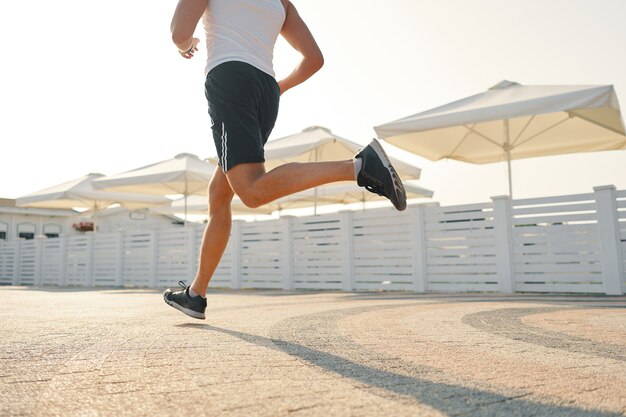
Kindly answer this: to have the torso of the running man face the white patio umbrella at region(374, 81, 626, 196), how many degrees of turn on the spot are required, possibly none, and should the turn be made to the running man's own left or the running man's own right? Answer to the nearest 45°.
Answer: approximately 90° to the running man's own right

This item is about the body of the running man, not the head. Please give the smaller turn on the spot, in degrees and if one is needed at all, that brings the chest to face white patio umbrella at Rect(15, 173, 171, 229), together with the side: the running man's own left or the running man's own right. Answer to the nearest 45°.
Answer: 0° — they already face it

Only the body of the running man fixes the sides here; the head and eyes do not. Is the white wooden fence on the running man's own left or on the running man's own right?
on the running man's own right

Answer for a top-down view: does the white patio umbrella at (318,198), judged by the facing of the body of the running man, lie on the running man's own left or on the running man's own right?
on the running man's own right

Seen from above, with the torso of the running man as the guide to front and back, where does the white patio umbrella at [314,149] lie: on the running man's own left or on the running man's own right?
on the running man's own right

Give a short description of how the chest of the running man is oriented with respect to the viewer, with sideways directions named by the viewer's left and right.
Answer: facing away from the viewer and to the left of the viewer

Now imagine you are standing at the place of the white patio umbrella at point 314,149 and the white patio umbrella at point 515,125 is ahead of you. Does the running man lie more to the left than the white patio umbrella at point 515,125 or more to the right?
right
